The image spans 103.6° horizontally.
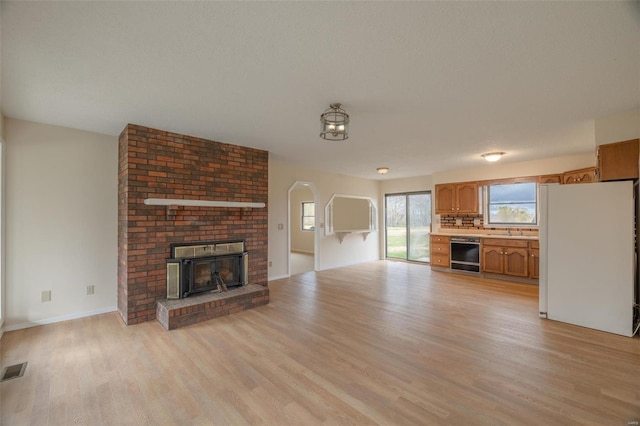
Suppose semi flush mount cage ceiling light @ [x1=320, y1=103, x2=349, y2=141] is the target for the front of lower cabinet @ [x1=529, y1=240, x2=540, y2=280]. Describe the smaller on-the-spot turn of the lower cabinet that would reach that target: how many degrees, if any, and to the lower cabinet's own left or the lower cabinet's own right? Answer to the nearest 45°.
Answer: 0° — it already faces it

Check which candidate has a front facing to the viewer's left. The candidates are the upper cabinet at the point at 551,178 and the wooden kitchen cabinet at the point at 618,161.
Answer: the wooden kitchen cabinet

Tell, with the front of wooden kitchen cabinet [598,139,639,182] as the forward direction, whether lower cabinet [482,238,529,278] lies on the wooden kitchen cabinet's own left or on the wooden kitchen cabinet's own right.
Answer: on the wooden kitchen cabinet's own right

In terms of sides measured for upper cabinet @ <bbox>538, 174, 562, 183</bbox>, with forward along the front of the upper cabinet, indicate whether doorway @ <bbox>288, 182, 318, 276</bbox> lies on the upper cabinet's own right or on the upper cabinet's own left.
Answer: on the upper cabinet's own right

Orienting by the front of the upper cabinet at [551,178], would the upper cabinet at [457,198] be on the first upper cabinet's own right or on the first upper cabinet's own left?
on the first upper cabinet's own right

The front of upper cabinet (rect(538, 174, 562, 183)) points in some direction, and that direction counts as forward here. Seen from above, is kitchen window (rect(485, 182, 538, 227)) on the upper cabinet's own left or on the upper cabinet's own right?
on the upper cabinet's own right

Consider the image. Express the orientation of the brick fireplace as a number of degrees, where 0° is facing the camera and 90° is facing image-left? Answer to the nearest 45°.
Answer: approximately 315°

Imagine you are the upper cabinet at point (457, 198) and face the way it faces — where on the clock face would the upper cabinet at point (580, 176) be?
the upper cabinet at point (580, 176) is roughly at 10 o'clock from the upper cabinet at point (457, 198).

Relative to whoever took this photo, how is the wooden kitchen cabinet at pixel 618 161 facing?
facing to the left of the viewer
